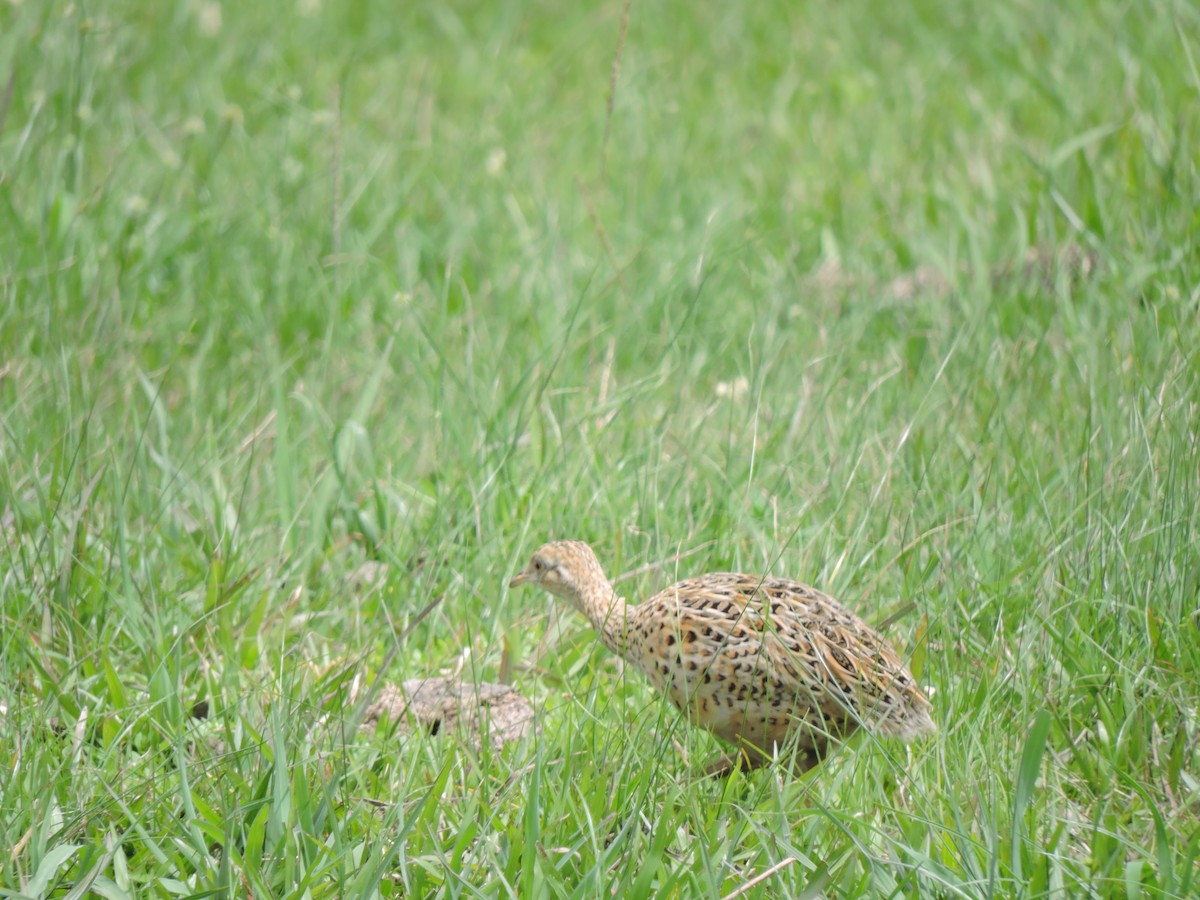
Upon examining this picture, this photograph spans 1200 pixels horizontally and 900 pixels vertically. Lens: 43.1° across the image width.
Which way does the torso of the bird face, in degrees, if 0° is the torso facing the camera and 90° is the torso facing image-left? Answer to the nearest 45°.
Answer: approximately 90°
